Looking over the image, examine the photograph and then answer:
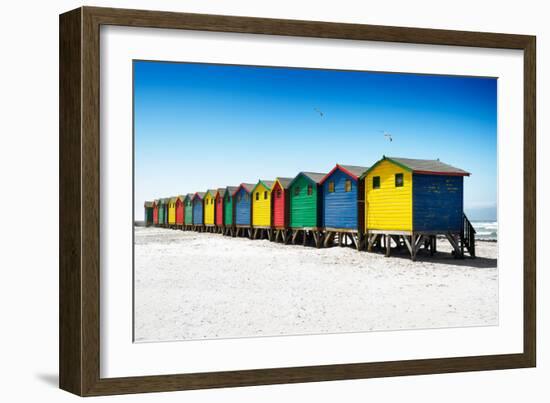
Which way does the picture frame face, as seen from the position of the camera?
facing the viewer and to the right of the viewer
